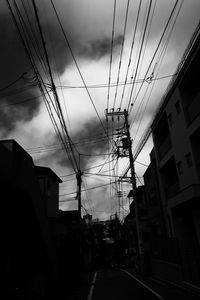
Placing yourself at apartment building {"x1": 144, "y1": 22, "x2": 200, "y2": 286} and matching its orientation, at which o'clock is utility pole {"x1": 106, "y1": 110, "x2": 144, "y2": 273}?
The utility pole is roughly at 1 o'clock from the apartment building.

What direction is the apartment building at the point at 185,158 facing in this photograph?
to the viewer's left
